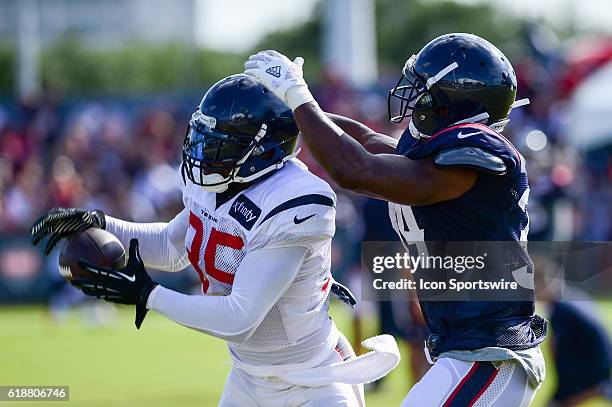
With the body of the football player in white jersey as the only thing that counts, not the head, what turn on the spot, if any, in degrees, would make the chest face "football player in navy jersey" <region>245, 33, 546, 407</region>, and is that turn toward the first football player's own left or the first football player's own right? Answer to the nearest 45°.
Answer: approximately 135° to the first football player's own left

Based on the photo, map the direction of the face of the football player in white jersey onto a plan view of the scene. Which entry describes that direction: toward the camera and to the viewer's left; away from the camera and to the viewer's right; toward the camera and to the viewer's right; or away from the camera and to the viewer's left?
toward the camera and to the viewer's left

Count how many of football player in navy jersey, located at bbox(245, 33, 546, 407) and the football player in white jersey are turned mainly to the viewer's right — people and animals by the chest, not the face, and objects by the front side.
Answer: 0

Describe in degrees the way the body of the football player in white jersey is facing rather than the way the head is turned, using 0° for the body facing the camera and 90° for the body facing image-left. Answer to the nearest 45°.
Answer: approximately 45°

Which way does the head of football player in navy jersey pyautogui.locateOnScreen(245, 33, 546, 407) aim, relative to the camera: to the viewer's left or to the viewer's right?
to the viewer's left

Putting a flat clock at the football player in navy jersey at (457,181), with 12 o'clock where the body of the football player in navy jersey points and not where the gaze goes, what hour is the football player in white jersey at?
The football player in white jersey is roughly at 12 o'clock from the football player in navy jersey.

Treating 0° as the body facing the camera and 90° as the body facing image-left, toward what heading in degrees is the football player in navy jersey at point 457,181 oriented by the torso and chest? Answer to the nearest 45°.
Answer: approximately 90°
